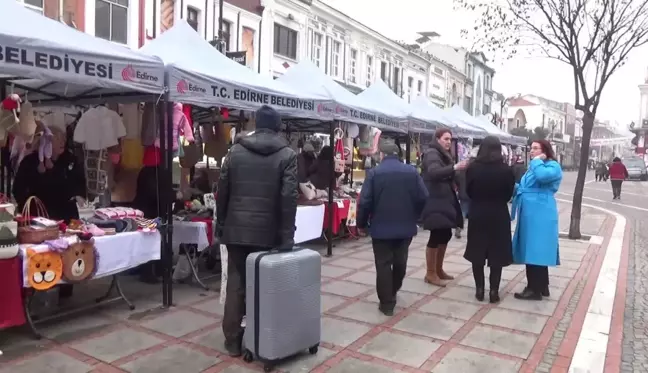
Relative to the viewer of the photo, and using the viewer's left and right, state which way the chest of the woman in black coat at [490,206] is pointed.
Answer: facing away from the viewer

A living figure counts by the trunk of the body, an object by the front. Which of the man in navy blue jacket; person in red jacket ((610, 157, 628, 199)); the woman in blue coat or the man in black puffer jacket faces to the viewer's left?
the woman in blue coat

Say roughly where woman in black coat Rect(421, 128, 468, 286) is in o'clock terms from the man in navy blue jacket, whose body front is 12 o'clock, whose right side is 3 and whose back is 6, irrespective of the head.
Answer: The woman in black coat is roughly at 1 o'clock from the man in navy blue jacket.

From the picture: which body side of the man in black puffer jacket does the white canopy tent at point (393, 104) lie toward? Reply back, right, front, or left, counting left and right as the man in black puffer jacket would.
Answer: front

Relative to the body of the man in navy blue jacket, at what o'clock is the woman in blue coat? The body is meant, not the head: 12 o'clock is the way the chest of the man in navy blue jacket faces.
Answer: The woman in blue coat is roughly at 2 o'clock from the man in navy blue jacket.

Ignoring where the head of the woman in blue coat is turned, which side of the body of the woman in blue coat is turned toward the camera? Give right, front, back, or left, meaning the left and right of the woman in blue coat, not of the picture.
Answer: left

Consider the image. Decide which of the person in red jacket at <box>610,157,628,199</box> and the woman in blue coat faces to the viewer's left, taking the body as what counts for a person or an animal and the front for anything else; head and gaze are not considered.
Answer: the woman in blue coat

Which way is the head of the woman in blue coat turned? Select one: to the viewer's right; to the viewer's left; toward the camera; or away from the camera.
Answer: to the viewer's left

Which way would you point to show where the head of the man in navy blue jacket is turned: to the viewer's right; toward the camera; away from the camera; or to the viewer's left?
away from the camera

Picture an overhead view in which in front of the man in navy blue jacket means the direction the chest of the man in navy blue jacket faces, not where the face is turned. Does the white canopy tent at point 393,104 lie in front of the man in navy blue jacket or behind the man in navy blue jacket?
in front

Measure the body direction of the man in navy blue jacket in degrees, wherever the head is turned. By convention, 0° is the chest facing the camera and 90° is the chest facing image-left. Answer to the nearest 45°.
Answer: approximately 180°

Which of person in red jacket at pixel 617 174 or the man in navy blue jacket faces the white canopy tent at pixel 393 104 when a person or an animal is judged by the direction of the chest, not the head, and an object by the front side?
the man in navy blue jacket

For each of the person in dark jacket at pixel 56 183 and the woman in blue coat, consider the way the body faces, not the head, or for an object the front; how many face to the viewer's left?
1

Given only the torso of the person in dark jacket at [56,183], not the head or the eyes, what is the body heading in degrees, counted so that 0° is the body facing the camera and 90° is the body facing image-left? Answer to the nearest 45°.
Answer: approximately 315°

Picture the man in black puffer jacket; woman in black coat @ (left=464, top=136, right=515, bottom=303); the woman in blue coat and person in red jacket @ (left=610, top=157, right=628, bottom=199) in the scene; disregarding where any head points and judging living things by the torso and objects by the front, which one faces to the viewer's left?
the woman in blue coat

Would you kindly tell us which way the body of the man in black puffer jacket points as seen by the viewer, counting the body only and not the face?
away from the camera

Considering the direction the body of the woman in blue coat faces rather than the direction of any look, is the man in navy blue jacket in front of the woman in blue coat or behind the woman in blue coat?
in front

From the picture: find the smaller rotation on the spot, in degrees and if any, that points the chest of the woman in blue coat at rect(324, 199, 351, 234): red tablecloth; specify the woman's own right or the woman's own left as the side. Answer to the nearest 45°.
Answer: approximately 45° to the woman's own right

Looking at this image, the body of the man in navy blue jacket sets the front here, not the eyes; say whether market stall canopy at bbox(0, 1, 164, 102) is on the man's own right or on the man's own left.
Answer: on the man's own left

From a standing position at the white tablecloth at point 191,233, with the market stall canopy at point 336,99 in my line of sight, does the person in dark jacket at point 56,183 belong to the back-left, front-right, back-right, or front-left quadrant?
back-left
